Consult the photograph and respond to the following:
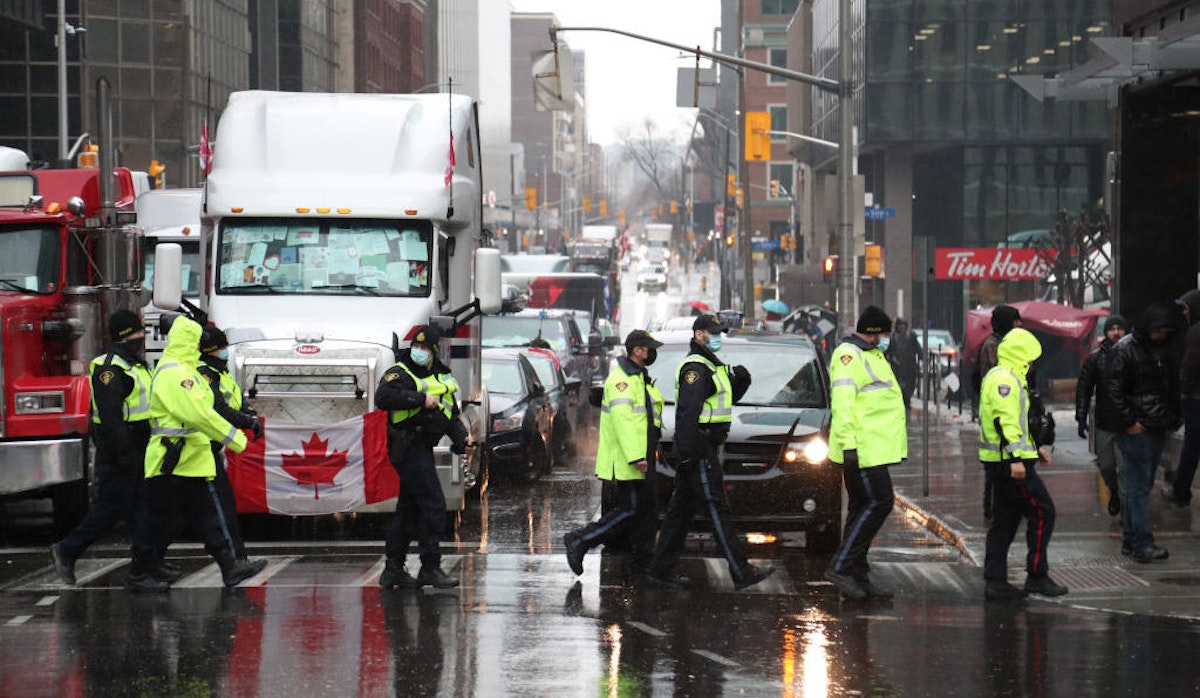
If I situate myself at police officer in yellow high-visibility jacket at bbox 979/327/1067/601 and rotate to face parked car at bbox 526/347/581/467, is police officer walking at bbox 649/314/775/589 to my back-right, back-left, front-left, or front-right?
front-left

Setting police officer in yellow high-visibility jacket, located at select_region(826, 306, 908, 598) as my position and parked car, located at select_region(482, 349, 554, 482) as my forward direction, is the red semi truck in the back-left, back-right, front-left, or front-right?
front-left

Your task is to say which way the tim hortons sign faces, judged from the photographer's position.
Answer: facing the viewer

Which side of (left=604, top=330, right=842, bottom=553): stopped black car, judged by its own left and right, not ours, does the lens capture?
front

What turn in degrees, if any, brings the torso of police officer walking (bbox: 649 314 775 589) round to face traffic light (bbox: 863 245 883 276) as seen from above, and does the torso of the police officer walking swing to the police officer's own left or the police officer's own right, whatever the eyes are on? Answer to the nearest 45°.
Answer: approximately 90° to the police officer's own left

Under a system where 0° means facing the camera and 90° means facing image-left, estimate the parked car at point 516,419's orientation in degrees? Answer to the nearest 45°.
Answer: approximately 45°
